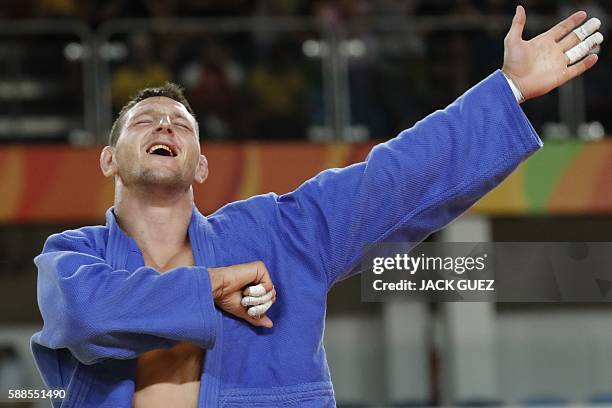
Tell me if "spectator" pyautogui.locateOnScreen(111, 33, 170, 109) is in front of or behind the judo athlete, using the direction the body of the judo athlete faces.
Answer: behind

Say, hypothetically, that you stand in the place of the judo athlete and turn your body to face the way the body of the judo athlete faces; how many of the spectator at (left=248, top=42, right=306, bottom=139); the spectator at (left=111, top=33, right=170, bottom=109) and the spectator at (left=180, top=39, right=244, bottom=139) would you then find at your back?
3

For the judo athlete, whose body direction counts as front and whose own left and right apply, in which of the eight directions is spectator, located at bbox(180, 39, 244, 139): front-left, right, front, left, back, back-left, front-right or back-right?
back

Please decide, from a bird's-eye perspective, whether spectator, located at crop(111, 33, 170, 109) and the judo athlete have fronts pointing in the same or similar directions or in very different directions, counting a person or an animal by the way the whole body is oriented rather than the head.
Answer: same or similar directions

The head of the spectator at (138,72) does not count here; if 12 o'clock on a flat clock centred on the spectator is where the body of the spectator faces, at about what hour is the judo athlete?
The judo athlete is roughly at 12 o'clock from the spectator.

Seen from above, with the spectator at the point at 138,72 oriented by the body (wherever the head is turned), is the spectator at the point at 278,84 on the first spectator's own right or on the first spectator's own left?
on the first spectator's own left

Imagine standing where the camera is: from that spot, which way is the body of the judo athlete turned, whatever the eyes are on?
toward the camera

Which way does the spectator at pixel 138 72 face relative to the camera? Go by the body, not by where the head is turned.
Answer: toward the camera

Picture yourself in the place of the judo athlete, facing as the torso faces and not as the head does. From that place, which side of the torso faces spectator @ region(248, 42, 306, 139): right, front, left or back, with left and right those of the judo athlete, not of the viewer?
back

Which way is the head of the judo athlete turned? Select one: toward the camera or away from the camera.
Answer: toward the camera
